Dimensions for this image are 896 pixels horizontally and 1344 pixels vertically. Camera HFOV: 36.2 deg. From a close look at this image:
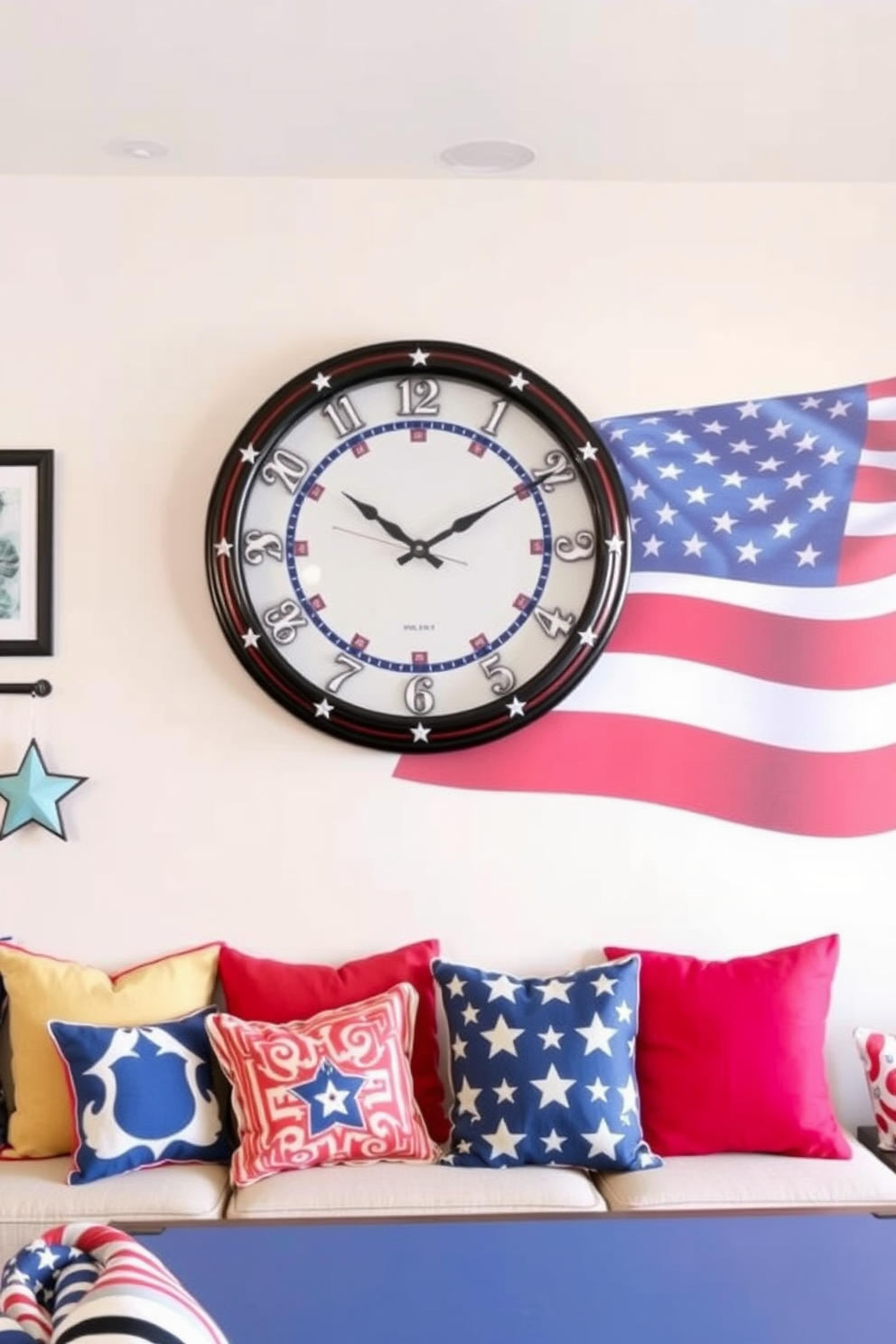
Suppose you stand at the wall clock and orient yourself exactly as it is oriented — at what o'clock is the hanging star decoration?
The hanging star decoration is roughly at 3 o'clock from the wall clock.

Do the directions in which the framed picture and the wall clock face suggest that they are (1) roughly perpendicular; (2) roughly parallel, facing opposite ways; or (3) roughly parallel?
roughly parallel

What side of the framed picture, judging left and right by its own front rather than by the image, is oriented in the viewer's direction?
front

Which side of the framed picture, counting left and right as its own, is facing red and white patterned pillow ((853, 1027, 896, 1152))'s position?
left

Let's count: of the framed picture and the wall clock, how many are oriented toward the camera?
2

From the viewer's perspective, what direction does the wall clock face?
toward the camera
